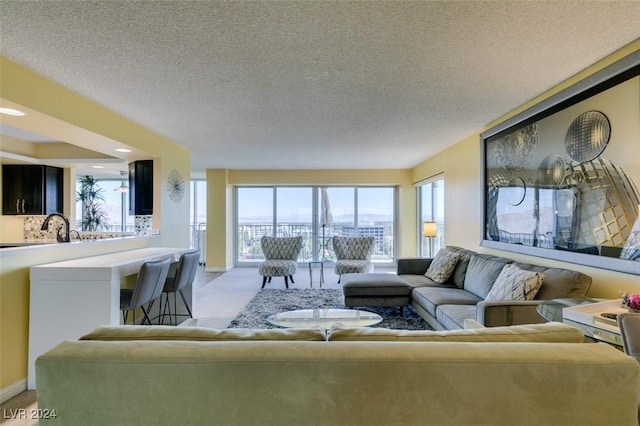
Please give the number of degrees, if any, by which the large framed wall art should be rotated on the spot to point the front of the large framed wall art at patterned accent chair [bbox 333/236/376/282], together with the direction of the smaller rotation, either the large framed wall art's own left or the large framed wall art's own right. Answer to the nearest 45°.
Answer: approximately 90° to the large framed wall art's own right

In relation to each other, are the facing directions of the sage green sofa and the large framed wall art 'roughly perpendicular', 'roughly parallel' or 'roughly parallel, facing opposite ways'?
roughly perpendicular

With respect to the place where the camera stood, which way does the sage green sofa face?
facing away from the viewer

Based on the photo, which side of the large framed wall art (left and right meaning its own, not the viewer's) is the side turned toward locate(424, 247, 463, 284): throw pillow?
right

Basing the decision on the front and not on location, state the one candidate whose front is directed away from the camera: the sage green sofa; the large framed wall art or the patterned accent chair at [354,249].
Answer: the sage green sofa

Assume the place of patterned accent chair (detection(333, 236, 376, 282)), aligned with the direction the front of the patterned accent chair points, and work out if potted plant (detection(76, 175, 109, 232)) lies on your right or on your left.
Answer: on your right

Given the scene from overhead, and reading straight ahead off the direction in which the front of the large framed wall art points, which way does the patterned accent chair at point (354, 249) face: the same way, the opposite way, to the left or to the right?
to the left

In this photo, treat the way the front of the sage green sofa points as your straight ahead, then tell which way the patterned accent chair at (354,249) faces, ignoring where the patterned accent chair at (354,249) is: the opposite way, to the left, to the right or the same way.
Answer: the opposite way

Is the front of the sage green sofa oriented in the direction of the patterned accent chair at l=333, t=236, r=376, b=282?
yes

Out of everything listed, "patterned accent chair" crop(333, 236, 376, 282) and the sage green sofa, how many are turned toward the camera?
1

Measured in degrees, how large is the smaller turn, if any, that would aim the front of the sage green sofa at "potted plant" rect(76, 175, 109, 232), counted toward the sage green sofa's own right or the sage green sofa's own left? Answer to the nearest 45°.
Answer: approximately 45° to the sage green sofa's own left
